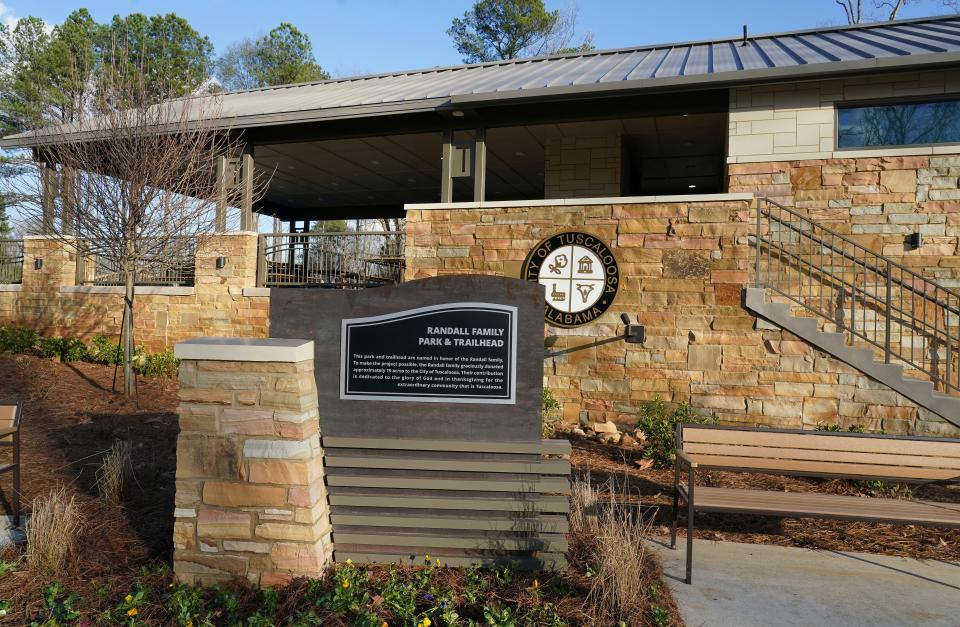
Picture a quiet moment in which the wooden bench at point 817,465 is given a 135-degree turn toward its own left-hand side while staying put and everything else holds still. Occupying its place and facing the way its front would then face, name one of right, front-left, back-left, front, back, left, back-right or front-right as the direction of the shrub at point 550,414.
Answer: left

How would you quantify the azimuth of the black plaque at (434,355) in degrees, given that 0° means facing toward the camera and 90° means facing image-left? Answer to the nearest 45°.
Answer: approximately 0°

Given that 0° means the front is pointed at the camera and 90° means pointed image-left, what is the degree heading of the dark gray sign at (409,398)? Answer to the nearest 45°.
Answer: approximately 0°

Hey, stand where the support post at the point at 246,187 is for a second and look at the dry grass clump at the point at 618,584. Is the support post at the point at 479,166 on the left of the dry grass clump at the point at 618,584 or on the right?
left

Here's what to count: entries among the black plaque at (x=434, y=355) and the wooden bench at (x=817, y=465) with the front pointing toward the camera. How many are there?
2

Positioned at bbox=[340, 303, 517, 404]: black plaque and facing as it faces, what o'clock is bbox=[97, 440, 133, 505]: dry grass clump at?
The dry grass clump is roughly at 4 o'clock from the black plaque.

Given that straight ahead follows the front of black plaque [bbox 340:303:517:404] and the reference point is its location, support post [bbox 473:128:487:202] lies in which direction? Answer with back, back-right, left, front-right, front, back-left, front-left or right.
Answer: back

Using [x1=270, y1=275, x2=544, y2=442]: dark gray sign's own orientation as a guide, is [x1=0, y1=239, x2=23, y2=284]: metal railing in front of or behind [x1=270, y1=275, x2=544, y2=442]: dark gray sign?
behind

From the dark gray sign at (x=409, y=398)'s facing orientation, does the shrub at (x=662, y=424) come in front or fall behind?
behind

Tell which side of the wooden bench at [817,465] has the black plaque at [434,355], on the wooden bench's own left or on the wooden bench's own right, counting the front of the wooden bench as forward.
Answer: on the wooden bench's own right
